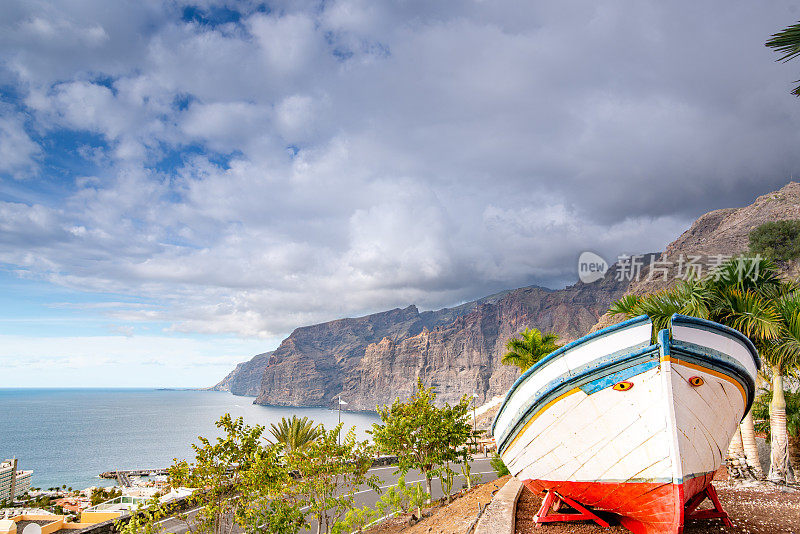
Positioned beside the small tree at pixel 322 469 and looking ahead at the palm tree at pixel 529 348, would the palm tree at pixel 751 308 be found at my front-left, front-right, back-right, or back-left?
front-right

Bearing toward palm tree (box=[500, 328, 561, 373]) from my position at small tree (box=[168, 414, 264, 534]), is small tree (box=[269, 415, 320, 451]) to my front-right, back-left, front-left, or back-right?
front-left

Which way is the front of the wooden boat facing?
toward the camera

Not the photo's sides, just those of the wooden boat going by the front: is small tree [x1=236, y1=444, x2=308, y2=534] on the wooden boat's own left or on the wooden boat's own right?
on the wooden boat's own right

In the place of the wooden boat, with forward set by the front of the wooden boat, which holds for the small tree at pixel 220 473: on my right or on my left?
on my right

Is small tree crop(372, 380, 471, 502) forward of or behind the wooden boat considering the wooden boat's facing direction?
behind

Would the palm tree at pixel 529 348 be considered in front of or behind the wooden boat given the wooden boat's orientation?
behind

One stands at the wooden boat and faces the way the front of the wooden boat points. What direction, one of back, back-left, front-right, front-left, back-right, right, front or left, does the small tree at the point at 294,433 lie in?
back-right
